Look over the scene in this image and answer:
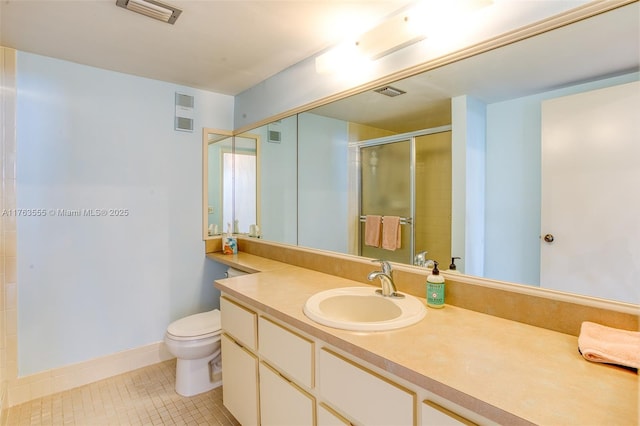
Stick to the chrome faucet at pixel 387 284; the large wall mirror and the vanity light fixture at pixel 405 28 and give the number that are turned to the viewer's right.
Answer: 0

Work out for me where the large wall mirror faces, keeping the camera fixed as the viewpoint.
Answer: facing the viewer and to the left of the viewer

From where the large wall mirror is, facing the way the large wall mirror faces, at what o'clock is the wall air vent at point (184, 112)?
The wall air vent is roughly at 2 o'clock from the large wall mirror.
